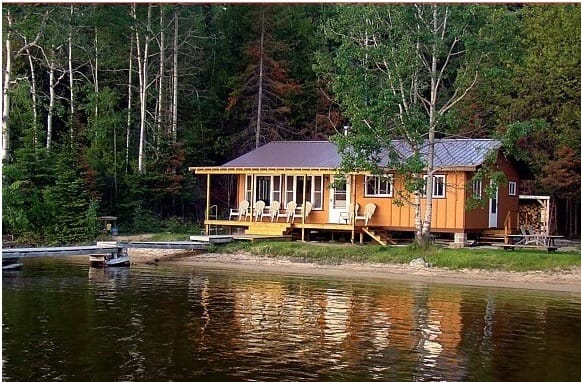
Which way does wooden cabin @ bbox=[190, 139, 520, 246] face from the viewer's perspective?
toward the camera

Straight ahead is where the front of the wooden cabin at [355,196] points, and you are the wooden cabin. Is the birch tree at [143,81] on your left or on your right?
on your right

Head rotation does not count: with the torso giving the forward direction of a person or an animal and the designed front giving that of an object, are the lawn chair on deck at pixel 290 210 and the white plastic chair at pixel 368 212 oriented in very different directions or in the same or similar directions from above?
same or similar directions

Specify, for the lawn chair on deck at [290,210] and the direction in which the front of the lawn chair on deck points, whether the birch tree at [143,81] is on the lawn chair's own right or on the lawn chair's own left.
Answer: on the lawn chair's own right

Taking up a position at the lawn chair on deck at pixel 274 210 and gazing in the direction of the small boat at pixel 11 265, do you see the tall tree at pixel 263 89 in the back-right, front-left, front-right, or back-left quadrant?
back-right

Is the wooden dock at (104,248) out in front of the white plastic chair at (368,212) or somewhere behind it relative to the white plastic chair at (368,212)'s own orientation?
in front

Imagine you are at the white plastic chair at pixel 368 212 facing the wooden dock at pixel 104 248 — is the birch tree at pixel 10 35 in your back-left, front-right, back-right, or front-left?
front-right

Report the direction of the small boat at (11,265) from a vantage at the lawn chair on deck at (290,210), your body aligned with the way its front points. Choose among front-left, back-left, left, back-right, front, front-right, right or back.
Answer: front

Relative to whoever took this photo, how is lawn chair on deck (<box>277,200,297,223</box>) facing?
facing the viewer and to the left of the viewer
